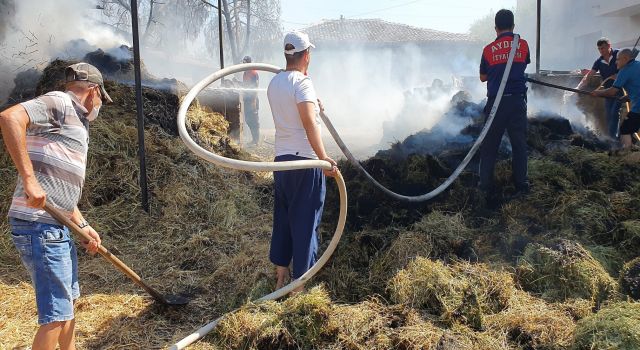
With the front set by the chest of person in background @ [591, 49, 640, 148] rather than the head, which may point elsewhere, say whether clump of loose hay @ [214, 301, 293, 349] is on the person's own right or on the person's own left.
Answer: on the person's own left

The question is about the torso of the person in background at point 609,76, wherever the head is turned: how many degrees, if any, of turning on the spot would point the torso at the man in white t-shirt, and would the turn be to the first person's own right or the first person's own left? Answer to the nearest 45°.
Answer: approximately 45° to the first person's own left

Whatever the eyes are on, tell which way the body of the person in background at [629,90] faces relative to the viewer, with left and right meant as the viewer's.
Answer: facing to the left of the viewer

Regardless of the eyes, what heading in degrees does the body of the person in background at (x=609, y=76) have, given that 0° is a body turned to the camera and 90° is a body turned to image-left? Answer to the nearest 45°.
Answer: approximately 45°

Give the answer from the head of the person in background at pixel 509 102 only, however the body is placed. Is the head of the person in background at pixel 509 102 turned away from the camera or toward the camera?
away from the camera

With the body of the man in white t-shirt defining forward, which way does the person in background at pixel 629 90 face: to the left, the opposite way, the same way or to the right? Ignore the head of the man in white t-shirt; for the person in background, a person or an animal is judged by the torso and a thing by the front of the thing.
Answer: to the left

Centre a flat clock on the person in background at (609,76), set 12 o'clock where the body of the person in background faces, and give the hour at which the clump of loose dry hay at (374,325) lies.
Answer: The clump of loose dry hay is roughly at 11 o'clock from the person in background.

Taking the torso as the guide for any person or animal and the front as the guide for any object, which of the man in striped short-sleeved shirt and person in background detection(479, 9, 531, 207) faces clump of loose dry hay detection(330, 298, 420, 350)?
the man in striped short-sleeved shirt

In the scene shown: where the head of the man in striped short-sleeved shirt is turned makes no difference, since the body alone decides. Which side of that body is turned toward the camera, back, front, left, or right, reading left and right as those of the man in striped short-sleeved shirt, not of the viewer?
right

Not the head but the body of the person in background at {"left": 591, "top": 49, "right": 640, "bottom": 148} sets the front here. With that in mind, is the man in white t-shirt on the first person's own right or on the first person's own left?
on the first person's own left

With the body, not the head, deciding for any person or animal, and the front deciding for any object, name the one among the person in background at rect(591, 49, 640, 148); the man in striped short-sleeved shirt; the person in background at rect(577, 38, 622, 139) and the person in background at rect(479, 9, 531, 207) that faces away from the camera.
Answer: the person in background at rect(479, 9, 531, 207)

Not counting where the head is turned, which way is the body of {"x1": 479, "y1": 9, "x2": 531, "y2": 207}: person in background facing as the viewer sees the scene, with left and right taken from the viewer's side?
facing away from the viewer

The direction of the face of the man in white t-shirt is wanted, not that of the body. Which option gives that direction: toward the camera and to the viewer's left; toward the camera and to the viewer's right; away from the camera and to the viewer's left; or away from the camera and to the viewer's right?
away from the camera and to the viewer's right

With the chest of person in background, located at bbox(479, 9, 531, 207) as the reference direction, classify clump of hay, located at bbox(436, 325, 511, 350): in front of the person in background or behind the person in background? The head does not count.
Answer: behind
